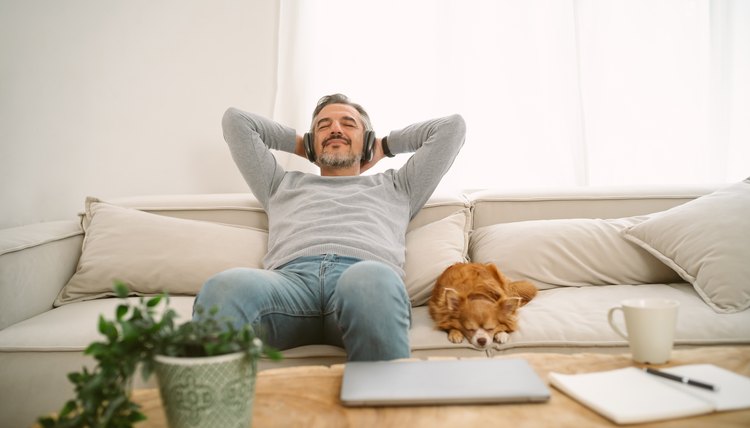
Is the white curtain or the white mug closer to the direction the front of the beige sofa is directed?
the white mug

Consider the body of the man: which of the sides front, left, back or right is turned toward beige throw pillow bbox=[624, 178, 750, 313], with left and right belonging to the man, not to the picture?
left

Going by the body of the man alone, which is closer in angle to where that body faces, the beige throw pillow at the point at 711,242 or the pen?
the pen

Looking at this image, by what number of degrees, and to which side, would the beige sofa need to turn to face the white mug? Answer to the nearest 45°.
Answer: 0° — it already faces it

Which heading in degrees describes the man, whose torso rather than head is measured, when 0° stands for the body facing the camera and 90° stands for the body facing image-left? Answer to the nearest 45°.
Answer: approximately 0°

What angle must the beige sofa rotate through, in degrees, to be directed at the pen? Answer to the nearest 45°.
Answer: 0° — it already faces it
